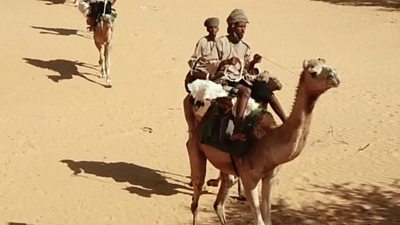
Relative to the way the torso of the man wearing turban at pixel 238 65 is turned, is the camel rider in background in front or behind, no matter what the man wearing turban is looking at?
behind

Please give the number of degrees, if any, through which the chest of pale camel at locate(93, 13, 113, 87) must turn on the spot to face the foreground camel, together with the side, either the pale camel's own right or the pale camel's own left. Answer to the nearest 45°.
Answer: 0° — it already faces it

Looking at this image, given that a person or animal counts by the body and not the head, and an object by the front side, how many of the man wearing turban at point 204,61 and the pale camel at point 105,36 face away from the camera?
0

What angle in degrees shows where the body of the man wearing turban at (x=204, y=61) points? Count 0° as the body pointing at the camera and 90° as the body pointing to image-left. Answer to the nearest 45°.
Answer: approximately 315°

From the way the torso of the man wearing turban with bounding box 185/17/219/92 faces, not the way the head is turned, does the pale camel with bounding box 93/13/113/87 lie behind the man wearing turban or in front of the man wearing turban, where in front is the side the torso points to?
behind

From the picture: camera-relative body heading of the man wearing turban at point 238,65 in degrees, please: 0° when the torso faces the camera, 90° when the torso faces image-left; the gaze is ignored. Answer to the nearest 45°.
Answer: approximately 315°

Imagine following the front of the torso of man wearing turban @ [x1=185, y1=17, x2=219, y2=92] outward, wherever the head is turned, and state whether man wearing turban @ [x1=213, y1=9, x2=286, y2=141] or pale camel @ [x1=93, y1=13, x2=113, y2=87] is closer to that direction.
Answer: the man wearing turban

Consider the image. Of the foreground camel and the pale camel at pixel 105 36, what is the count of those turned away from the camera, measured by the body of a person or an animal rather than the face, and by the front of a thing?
0

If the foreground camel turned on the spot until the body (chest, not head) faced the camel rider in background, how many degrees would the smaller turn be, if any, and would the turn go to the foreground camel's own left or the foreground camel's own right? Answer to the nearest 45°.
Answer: approximately 180°

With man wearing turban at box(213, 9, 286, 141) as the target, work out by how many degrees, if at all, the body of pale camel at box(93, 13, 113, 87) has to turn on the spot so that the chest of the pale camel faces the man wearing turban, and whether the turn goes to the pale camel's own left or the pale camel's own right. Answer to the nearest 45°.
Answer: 0° — it already faces them

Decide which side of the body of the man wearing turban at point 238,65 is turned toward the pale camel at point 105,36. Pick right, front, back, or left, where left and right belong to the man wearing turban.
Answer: back

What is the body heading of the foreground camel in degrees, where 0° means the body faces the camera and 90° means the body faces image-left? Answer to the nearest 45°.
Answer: approximately 315°

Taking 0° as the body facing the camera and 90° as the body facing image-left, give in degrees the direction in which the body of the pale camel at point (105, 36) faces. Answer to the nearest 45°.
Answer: approximately 0°
